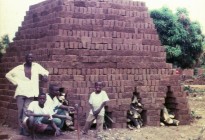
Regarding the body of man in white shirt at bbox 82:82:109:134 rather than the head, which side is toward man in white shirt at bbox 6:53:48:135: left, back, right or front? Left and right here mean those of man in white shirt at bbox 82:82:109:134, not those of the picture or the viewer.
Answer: right

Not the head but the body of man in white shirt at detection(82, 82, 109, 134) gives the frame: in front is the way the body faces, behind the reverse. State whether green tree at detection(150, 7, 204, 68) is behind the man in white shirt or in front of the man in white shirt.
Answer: behind

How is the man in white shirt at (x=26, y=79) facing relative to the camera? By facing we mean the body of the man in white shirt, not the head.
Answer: toward the camera

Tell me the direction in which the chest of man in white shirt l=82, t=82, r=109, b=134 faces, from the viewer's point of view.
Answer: toward the camera

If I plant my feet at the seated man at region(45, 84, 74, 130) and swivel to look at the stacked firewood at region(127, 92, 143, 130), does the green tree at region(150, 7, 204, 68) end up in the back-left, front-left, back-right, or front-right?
front-left

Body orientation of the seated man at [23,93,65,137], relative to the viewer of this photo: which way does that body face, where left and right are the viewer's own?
facing the viewer
